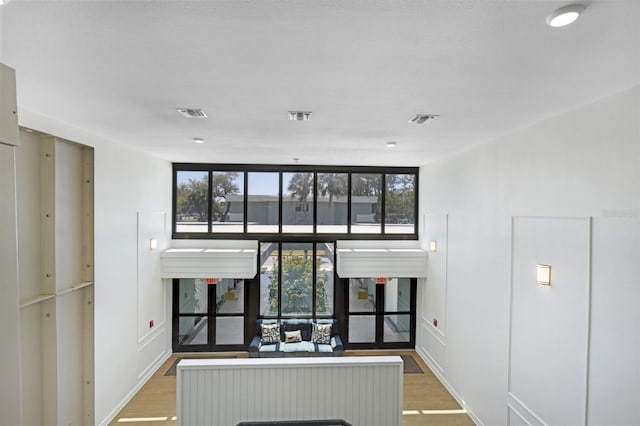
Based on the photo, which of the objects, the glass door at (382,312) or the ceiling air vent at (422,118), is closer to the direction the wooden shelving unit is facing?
the ceiling air vent

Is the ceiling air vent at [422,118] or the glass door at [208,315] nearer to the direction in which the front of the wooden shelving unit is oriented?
the ceiling air vent

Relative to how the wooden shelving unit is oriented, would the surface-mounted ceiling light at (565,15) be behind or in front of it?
in front

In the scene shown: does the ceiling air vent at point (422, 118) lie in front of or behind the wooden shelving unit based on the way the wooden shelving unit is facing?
in front

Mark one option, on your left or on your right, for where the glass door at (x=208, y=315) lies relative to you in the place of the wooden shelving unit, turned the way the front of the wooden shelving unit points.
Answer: on your left

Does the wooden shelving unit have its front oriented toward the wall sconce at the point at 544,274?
yes

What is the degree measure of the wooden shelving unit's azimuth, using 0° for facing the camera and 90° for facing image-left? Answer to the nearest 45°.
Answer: approximately 315°

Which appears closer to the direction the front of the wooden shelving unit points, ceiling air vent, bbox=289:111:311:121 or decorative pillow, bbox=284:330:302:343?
the ceiling air vent
